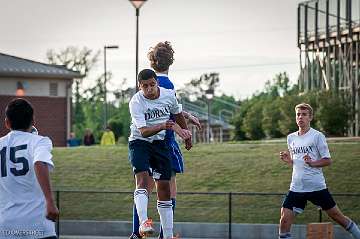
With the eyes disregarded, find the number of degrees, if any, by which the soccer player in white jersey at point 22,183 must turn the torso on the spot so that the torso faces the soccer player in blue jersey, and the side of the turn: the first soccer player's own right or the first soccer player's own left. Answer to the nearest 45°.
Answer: approximately 45° to the first soccer player's own right

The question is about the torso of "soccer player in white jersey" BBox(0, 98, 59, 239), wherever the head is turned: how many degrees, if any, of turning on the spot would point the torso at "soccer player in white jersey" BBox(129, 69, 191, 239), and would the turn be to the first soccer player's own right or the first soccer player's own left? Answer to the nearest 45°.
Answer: approximately 45° to the first soccer player's own right

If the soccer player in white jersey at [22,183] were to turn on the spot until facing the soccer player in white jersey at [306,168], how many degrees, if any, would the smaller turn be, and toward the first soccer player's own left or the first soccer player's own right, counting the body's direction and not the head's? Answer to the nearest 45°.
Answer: approximately 45° to the first soccer player's own right

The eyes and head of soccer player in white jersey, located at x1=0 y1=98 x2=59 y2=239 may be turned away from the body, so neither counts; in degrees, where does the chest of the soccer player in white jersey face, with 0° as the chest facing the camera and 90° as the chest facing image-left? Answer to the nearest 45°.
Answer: approximately 180°
